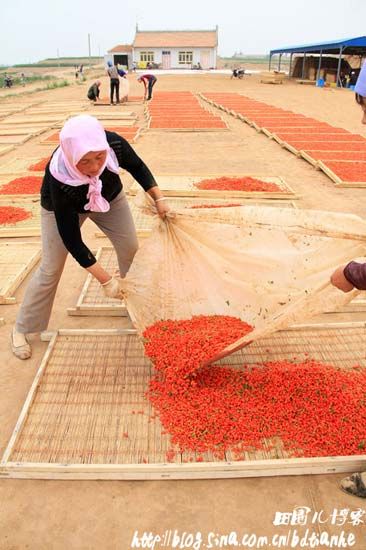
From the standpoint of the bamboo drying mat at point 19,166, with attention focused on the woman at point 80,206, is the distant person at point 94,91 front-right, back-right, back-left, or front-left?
back-left

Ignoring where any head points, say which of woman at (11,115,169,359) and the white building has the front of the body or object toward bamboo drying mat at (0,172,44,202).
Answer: the white building

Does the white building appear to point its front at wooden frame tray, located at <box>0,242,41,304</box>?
yes

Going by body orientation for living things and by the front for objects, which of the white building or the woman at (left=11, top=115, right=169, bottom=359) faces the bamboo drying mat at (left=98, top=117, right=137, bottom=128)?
the white building

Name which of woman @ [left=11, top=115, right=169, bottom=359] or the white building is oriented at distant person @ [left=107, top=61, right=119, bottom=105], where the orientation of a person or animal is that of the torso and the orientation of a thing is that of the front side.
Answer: the white building

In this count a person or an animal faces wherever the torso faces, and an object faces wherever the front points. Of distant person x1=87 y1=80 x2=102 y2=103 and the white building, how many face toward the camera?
1

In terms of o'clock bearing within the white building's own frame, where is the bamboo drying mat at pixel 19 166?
The bamboo drying mat is roughly at 12 o'clock from the white building.

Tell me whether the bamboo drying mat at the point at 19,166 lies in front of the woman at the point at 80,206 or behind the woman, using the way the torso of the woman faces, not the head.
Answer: behind

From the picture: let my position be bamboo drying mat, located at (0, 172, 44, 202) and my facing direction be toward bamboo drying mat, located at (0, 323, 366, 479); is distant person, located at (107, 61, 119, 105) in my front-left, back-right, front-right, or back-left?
back-left
